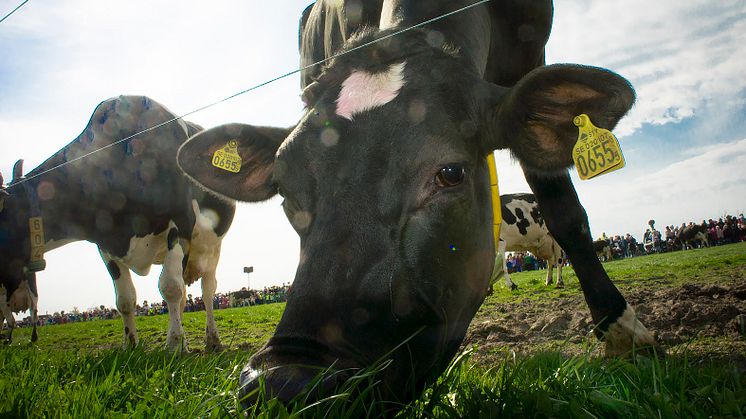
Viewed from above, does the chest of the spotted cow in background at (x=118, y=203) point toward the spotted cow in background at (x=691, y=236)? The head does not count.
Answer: no

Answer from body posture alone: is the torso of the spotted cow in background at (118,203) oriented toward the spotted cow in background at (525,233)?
no

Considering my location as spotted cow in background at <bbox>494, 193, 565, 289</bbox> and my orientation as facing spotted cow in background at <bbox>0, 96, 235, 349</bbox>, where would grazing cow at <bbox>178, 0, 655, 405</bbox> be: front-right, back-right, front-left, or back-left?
front-left

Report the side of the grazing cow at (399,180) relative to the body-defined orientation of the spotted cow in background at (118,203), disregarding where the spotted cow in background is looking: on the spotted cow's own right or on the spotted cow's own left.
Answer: on the spotted cow's own left

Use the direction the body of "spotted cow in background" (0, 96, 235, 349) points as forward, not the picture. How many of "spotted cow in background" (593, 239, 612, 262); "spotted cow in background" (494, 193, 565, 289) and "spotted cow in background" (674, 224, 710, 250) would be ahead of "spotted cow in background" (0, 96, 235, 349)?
0
